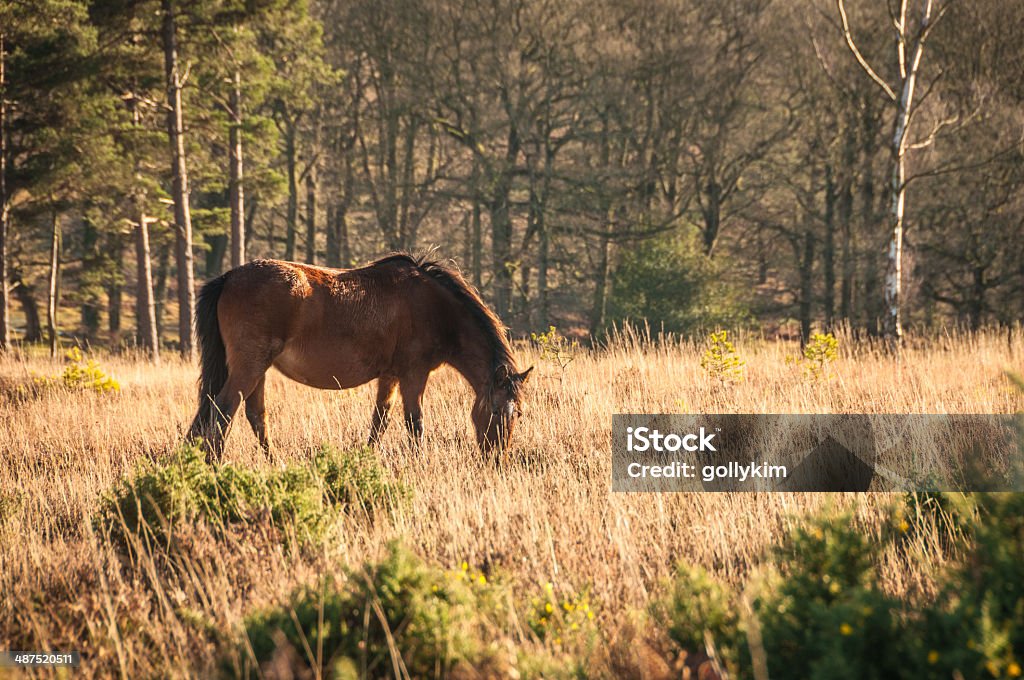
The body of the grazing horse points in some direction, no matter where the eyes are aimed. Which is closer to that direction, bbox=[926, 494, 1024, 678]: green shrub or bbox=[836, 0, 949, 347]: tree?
the tree

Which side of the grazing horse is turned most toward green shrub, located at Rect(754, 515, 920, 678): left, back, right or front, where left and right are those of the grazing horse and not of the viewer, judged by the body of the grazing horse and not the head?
right

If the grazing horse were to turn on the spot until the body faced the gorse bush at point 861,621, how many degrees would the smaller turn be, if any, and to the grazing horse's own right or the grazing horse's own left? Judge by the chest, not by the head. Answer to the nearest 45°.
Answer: approximately 90° to the grazing horse's own right

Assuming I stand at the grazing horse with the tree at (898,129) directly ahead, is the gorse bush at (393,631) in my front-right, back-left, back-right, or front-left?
back-right

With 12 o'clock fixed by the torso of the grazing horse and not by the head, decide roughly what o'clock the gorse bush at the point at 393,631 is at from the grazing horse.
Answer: The gorse bush is roughly at 3 o'clock from the grazing horse.

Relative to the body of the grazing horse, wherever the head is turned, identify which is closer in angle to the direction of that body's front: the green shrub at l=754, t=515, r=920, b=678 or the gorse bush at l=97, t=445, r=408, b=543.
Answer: the green shrub

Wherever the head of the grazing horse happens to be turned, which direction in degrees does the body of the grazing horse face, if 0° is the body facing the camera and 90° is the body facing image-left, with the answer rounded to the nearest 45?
approximately 270°

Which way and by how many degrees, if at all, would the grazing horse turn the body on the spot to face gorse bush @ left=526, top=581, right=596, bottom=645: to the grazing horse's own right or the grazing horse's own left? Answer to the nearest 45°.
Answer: approximately 90° to the grazing horse's own right

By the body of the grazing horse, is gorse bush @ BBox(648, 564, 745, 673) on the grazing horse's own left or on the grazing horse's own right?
on the grazing horse's own right

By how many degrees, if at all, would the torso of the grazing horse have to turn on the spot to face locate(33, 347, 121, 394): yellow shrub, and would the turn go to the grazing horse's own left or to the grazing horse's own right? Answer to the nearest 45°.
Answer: approximately 135° to the grazing horse's own left

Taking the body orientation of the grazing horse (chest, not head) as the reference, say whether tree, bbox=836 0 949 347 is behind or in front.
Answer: in front
